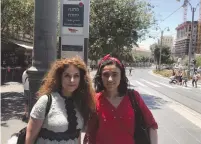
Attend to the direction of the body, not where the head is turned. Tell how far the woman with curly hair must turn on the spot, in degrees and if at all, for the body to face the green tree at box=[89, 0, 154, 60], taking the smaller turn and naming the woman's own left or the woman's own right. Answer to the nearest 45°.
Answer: approximately 135° to the woman's own left

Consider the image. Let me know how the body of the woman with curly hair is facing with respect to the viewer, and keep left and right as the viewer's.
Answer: facing the viewer and to the right of the viewer

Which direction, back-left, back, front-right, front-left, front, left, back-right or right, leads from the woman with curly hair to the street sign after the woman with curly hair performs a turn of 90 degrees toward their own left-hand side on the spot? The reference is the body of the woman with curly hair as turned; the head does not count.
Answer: front-left

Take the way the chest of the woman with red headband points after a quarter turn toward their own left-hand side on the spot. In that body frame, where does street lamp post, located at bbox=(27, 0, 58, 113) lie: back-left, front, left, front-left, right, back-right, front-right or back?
back-left

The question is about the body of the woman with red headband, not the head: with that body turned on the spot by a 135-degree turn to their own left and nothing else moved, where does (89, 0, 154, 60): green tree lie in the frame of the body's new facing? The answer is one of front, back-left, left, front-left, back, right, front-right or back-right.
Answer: front-left

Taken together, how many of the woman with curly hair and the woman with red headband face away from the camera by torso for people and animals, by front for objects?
0

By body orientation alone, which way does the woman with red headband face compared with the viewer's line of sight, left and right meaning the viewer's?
facing the viewer

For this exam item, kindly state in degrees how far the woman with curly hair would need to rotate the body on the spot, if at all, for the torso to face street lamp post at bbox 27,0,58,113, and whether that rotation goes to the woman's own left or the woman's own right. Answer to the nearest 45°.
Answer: approximately 135° to the woman's own left

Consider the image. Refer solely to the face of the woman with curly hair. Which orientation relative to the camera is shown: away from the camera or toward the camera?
toward the camera
